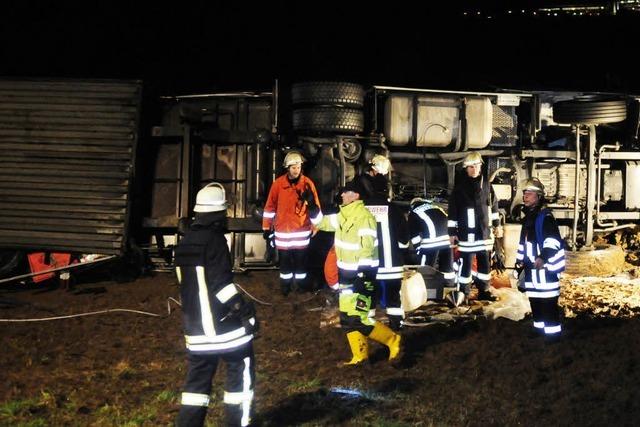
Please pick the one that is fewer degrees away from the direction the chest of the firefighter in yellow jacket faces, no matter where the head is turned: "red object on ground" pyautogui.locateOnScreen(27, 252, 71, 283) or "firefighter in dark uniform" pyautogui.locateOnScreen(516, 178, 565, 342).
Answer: the red object on ground

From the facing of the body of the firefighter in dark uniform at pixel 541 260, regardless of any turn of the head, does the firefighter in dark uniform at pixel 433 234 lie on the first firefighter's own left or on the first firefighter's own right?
on the first firefighter's own right

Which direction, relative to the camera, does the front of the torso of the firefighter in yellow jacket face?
to the viewer's left

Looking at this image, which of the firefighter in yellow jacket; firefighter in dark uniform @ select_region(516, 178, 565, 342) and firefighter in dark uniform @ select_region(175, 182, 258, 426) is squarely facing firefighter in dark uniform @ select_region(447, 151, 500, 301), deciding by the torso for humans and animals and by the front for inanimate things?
firefighter in dark uniform @ select_region(175, 182, 258, 426)

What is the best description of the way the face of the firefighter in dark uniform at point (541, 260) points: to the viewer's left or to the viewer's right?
to the viewer's left

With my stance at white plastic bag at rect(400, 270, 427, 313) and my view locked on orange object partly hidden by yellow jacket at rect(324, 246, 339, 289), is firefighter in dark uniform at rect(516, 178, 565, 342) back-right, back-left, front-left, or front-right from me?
back-left

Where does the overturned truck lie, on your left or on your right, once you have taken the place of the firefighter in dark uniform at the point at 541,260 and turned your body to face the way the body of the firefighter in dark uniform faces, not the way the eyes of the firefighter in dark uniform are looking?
on your right

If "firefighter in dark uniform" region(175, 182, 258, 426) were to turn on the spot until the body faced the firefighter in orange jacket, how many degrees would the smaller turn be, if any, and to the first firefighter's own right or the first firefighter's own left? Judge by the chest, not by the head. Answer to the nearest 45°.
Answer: approximately 45° to the first firefighter's own left

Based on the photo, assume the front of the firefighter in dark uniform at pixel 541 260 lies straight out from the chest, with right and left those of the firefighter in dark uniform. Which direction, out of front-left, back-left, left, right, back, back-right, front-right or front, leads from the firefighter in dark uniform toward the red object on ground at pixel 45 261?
front-right

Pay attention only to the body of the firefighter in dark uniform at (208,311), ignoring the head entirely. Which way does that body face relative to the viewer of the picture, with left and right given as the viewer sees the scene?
facing away from the viewer and to the right of the viewer

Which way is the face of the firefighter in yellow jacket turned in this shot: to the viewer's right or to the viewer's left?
to the viewer's left

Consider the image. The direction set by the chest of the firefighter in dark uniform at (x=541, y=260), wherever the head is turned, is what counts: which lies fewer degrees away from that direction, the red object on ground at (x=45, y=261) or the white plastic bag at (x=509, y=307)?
the red object on ground

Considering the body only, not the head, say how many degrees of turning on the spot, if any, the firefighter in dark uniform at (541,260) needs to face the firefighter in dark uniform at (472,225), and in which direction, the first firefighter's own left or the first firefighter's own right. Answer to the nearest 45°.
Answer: approximately 90° to the first firefighter's own right

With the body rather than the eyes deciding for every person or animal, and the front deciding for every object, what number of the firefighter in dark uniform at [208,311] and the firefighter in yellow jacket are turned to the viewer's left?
1
